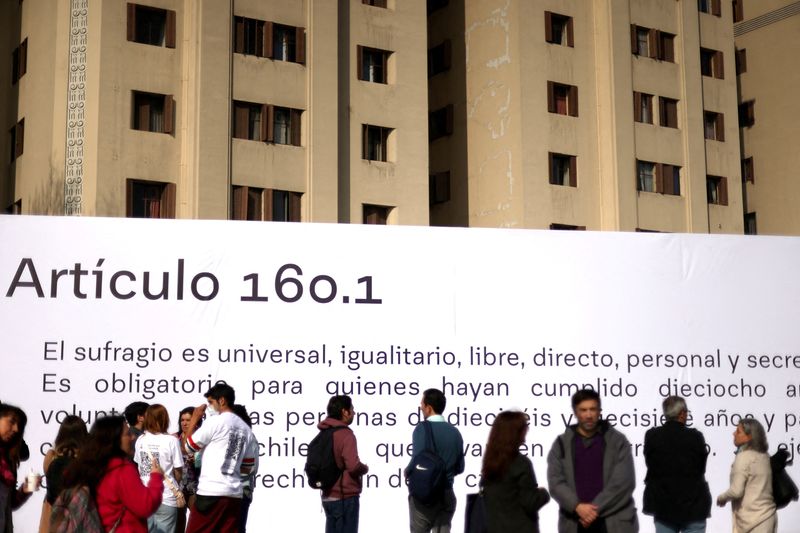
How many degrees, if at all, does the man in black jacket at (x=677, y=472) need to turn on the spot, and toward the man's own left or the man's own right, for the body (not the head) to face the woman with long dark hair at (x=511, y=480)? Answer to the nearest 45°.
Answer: approximately 135° to the man's own left

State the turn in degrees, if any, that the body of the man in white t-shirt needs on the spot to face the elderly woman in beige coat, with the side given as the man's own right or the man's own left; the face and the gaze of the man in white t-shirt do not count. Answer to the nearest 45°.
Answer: approximately 135° to the man's own right

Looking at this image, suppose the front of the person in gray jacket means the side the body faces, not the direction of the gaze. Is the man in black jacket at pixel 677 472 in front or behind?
behind

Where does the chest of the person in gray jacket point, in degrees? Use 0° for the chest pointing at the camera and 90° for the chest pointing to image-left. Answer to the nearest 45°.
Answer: approximately 0°

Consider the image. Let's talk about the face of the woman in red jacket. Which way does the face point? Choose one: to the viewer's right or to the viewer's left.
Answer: to the viewer's right

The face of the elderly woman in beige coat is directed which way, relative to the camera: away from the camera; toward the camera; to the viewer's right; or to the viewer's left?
to the viewer's left

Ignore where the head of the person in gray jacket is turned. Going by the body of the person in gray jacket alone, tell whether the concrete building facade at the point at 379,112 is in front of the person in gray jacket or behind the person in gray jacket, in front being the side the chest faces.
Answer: behind

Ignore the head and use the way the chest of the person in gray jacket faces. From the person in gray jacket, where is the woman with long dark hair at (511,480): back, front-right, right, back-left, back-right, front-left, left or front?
front-right

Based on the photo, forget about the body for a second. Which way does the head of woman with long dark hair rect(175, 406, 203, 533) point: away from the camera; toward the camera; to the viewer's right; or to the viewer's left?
toward the camera

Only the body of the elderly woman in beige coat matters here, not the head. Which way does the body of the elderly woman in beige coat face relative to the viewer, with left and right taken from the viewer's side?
facing to the left of the viewer

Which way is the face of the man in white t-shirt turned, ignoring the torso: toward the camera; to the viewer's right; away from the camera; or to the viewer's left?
to the viewer's left

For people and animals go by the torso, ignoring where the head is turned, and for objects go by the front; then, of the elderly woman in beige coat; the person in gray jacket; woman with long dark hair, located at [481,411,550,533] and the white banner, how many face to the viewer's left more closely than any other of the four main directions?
1

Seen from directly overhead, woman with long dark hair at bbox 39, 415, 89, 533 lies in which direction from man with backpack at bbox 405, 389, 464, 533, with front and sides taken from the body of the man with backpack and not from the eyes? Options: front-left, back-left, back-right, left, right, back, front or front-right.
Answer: left

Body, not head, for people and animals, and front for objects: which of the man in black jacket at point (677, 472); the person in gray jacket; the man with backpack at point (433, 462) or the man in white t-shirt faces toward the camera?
the person in gray jacket

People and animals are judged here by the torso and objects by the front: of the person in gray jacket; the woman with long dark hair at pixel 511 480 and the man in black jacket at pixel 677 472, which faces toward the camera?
the person in gray jacket

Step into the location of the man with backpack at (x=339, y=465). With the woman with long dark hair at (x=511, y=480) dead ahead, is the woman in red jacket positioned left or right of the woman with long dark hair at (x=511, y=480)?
right

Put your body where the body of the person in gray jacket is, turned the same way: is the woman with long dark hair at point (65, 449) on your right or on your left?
on your right

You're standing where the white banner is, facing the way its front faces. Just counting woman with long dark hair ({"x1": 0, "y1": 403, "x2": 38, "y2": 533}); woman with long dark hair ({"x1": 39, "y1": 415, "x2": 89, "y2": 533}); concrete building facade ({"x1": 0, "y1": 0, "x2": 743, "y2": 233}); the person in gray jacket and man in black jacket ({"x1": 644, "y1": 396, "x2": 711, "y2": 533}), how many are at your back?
1

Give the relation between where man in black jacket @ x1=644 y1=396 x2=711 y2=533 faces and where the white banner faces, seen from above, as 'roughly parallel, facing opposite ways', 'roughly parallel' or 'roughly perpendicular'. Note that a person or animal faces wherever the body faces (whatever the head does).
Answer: roughly parallel, facing opposite ways

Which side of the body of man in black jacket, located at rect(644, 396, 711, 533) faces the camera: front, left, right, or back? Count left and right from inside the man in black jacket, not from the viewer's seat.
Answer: back
